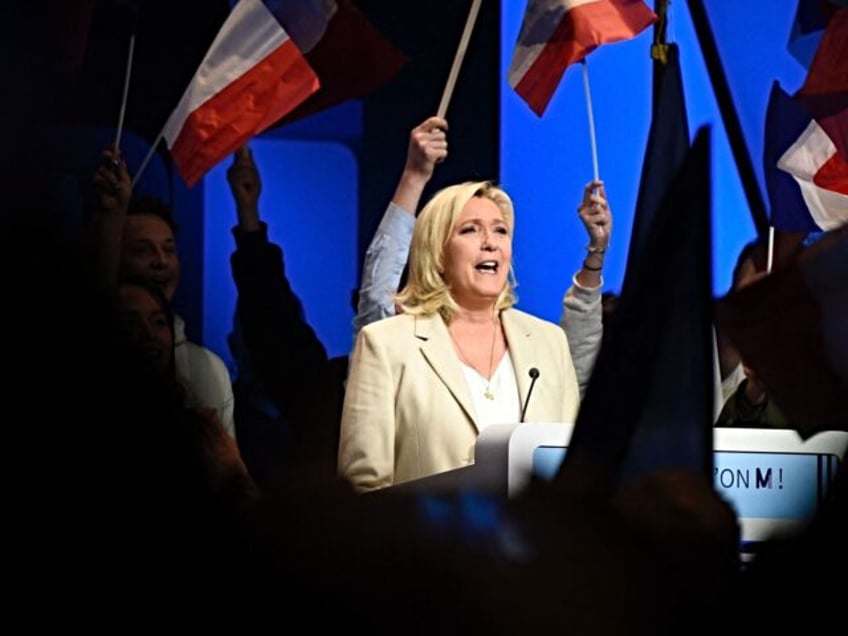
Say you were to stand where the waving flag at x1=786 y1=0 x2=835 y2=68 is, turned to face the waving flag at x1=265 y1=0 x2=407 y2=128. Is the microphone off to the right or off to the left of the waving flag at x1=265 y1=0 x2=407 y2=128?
left

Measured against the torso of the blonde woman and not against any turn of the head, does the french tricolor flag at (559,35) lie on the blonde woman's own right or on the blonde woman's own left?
on the blonde woman's own left

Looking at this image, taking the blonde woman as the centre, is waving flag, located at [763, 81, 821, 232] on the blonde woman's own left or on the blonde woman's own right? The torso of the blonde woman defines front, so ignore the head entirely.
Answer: on the blonde woman's own left

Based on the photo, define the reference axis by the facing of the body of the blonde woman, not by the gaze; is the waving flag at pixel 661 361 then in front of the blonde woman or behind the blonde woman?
in front

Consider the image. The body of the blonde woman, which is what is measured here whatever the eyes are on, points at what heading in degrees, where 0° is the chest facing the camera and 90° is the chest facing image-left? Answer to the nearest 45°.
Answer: approximately 315°

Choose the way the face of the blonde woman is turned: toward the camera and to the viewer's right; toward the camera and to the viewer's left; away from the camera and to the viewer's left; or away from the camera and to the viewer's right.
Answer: toward the camera and to the viewer's right

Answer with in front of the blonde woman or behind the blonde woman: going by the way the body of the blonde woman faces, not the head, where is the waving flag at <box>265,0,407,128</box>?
behind
